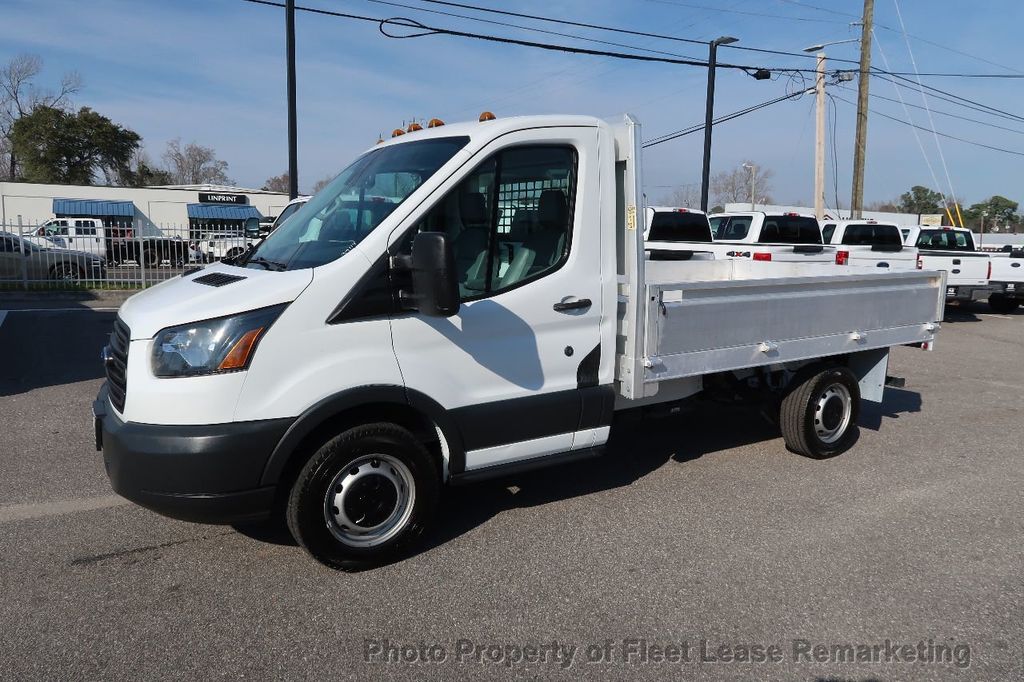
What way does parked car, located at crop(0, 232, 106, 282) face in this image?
to the viewer's right

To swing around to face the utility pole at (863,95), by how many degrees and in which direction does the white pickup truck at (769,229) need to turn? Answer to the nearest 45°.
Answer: approximately 45° to its right

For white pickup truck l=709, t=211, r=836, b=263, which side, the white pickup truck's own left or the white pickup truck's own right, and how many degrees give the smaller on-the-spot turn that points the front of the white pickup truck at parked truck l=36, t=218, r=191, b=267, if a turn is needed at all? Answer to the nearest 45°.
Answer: approximately 45° to the white pickup truck's own left

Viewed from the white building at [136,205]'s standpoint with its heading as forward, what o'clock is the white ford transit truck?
The white ford transit truck is roughly at 12 o'clock from the white building.

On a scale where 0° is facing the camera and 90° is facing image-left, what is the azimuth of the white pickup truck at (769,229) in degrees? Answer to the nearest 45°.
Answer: approximately 135°

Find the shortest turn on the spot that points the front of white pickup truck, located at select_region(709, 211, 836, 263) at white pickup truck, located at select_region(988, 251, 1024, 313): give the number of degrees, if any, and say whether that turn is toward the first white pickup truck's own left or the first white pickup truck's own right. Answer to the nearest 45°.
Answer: approximately 135° to the first white pickup truck's own right

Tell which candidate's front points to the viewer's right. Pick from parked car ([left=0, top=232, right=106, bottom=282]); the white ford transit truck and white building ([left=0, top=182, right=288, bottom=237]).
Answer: the parked car

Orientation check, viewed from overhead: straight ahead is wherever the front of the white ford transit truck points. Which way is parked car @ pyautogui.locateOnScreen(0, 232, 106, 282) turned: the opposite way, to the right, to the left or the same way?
the opposite way

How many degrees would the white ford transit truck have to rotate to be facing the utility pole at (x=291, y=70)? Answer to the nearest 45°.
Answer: approximately 135° to its right
